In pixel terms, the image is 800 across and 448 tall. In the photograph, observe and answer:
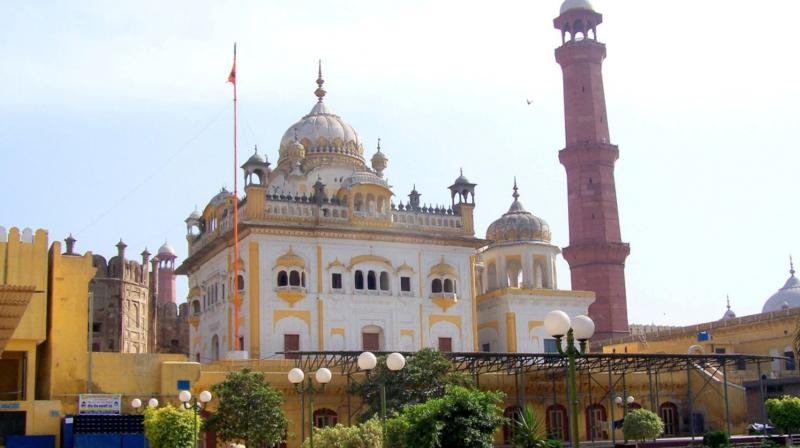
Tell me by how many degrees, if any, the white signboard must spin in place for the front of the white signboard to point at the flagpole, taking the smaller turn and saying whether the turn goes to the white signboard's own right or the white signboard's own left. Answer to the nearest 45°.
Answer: approximately 135° to the white signboard's own left

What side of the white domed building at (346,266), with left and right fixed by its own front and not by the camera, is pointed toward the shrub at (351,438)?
front

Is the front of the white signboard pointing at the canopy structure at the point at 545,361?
no

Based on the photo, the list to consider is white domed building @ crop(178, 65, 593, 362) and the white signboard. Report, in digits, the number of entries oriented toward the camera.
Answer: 2

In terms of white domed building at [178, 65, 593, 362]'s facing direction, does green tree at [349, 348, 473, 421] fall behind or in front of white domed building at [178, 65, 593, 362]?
in front

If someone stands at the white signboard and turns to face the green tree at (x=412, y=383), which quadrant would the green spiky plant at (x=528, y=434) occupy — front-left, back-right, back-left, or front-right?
front-right

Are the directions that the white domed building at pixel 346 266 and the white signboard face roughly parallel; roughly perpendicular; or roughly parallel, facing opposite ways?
roughly parallel

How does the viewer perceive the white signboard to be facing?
facing the viewer

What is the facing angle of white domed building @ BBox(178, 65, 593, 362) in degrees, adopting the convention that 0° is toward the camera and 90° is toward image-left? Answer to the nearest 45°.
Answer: approximately 0°

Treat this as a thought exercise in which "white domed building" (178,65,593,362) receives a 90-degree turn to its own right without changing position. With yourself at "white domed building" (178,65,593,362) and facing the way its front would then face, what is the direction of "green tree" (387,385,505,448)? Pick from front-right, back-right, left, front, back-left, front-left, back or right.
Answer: left

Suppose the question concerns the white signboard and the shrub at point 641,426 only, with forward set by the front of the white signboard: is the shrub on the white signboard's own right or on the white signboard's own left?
on the white signboard's own left

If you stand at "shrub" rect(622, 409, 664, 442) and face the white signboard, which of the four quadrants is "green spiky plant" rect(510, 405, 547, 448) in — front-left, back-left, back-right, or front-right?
front-left

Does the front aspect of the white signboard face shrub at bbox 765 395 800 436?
no

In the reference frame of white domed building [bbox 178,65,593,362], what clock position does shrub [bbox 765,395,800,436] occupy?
The shrub is roughly at 10 o'clock from the white domed building.

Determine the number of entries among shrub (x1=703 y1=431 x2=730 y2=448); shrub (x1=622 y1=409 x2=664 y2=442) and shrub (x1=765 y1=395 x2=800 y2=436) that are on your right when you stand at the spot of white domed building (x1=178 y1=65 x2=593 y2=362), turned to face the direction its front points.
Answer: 0

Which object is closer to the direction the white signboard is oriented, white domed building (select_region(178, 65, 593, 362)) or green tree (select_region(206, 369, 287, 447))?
the green tree

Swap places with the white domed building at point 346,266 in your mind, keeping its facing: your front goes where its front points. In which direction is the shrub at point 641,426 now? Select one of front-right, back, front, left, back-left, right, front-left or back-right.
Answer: front-left

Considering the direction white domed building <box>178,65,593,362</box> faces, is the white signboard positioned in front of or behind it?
in front
